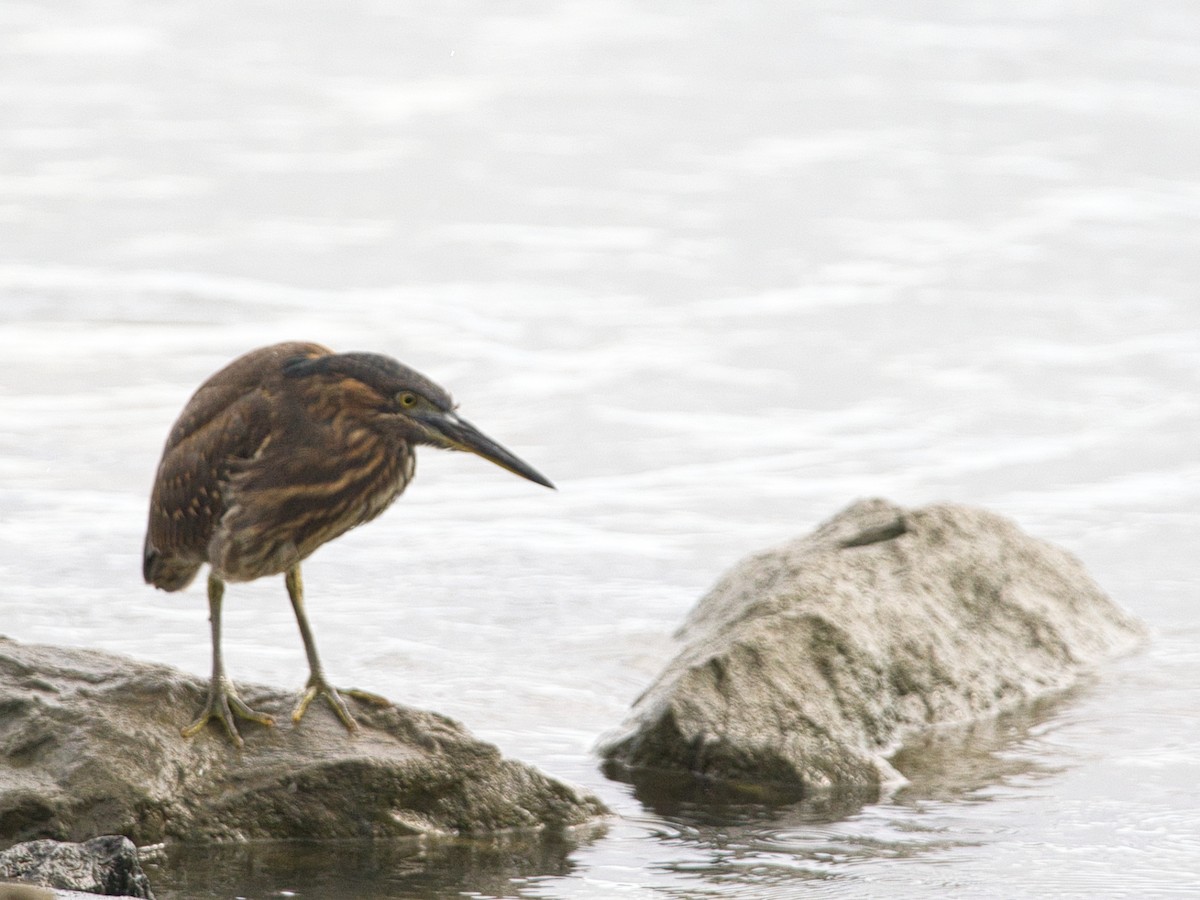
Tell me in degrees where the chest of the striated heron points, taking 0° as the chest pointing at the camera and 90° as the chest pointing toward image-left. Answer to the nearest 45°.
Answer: approximately 315°

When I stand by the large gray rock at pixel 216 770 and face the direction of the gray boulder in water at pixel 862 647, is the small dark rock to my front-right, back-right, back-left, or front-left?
back-right
